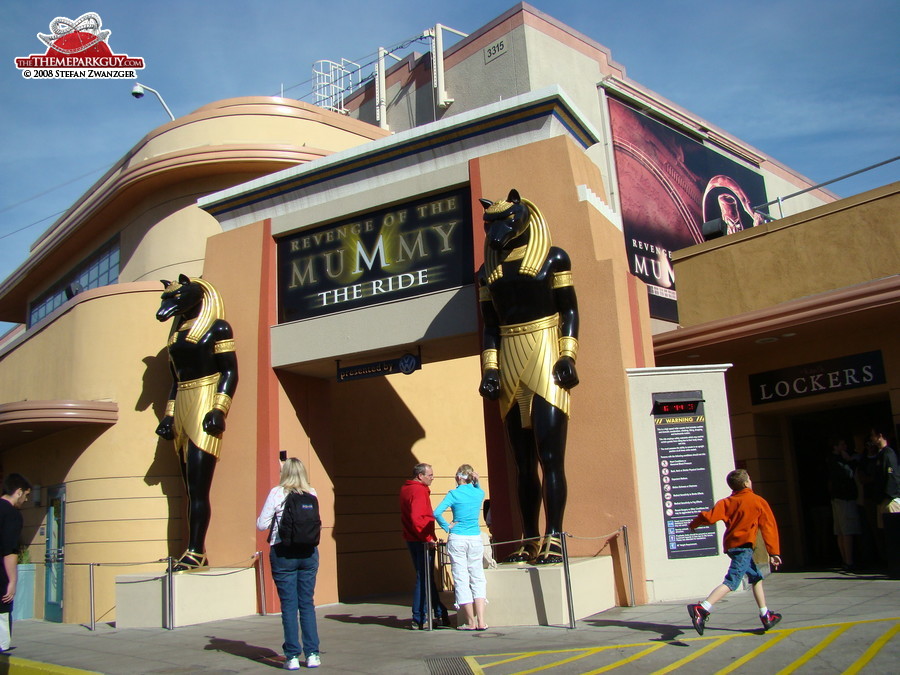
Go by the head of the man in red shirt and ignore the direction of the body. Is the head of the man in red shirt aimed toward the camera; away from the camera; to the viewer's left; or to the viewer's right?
to the viewer's right

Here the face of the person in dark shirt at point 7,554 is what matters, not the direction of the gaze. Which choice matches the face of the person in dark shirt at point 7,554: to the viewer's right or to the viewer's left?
to the viewer's right

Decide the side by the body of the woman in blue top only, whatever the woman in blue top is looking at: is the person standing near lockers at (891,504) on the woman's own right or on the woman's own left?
on the woman's own right

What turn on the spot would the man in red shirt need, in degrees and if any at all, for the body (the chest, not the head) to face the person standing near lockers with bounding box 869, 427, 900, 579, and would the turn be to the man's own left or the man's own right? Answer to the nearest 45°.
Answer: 0° — they already face them

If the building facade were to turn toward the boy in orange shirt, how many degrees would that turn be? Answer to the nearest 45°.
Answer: approximately 90° to its left

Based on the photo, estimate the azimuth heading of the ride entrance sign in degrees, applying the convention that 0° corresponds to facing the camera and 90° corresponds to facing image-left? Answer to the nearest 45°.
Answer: approximately 0°

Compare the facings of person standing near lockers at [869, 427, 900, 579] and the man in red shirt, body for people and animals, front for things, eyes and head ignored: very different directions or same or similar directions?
very different directions

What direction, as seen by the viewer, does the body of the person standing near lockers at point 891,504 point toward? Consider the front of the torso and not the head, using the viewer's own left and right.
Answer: facing to the left of the viewer

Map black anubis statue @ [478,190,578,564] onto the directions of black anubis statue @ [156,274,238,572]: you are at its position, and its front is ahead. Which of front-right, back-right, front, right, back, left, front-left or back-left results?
left

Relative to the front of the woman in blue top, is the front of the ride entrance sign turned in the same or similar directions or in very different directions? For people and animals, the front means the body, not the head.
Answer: very different directions
